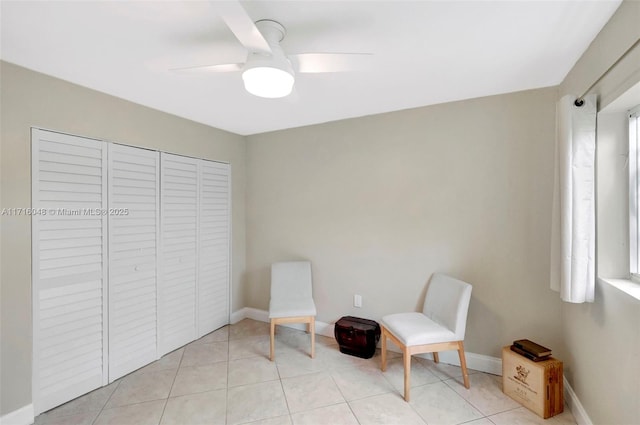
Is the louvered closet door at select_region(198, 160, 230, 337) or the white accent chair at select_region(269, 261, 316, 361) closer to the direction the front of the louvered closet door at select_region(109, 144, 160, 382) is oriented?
the white accent chair

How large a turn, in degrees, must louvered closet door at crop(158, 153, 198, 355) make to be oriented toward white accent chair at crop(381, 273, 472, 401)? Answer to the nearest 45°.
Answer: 0° — it already faces it

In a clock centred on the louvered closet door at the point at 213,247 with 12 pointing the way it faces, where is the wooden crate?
The wooden crate is roughly at 12 o'clock from the louvered closet door.

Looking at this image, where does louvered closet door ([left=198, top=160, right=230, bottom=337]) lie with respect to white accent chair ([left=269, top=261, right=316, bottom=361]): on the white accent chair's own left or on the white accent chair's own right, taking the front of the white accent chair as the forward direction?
on the white accent chair's own right

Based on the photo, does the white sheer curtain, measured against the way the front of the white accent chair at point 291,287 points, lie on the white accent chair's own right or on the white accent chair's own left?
on the white accent chair's own left

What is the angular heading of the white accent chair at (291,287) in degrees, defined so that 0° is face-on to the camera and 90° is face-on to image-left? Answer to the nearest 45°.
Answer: approximately 0°

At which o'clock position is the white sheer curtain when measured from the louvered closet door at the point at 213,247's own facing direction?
The white sheer curtain is roughly at 12 o'clock from the louvered closet door.

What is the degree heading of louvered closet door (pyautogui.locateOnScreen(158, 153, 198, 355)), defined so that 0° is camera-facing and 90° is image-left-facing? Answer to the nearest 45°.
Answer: approximately 315°

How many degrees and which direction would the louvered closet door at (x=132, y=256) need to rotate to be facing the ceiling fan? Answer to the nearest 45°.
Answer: approximately 45° to its right

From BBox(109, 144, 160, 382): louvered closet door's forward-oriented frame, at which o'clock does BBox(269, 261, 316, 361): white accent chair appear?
The white accent chair is roughly at 11 o'clock from the louvered closet door.

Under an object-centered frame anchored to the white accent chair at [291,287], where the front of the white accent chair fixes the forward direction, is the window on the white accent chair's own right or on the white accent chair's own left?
on the white accent chair's own left
